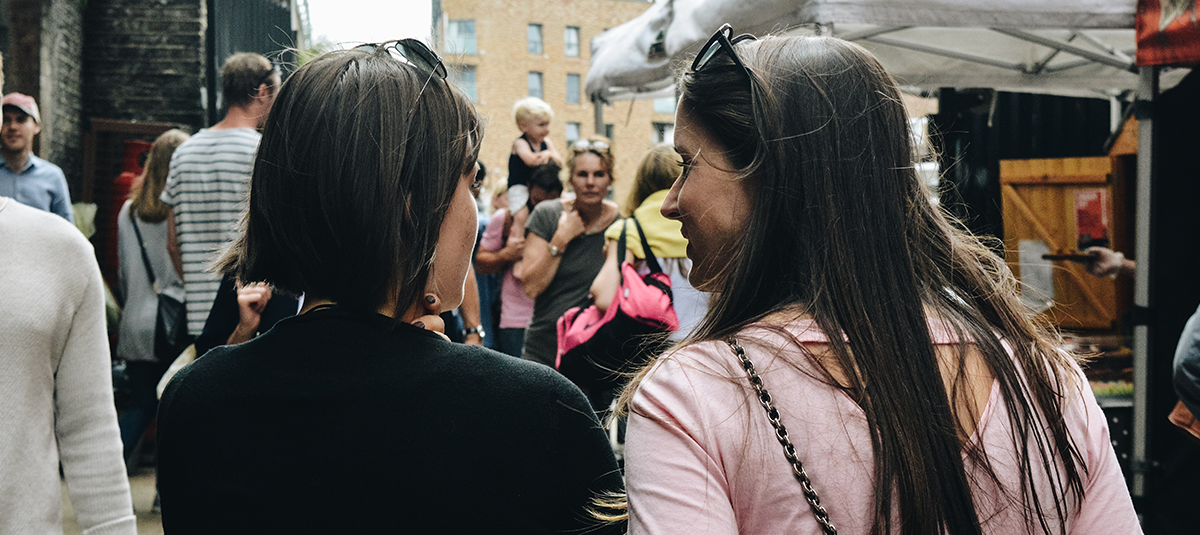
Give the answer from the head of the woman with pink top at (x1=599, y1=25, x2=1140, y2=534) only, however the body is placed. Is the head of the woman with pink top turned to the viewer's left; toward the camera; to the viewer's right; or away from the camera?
to the viewer's left

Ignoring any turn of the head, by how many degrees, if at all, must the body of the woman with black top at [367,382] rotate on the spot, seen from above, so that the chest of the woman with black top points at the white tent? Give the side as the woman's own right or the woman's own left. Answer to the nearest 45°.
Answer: approximately 45° to the woman's own right

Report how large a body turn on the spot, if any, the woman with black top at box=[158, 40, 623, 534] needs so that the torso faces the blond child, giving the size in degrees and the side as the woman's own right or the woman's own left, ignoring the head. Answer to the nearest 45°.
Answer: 0° — they already face them

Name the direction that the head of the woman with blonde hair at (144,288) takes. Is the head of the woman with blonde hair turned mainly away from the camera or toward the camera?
away from the camera

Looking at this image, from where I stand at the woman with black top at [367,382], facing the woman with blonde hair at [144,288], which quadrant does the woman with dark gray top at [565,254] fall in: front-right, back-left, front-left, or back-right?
front-right

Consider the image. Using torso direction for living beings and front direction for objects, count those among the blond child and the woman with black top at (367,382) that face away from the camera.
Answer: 1

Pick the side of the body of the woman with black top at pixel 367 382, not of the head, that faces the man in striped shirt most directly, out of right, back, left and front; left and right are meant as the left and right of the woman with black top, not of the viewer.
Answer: front

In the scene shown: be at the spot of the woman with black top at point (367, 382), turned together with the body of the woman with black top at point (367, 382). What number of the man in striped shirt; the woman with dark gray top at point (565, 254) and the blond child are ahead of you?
3

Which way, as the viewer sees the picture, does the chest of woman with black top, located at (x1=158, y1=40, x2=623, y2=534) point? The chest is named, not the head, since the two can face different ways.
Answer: away from the camera

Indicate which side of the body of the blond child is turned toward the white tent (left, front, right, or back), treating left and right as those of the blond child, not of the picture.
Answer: front

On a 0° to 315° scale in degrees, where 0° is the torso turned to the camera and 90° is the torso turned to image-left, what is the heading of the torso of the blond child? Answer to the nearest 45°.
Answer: approximately 315°
